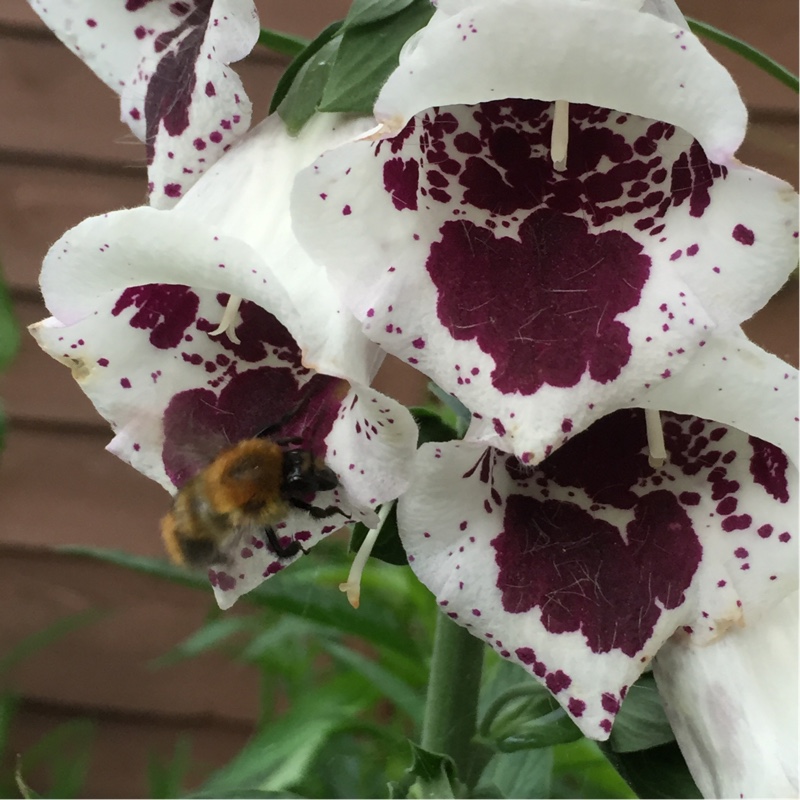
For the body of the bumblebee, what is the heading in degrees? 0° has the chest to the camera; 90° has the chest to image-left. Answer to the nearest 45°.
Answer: approximately 270°

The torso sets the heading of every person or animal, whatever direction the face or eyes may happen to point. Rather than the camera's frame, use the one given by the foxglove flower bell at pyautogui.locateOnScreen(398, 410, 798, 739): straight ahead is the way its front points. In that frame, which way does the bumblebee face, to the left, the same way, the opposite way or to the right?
to the left
